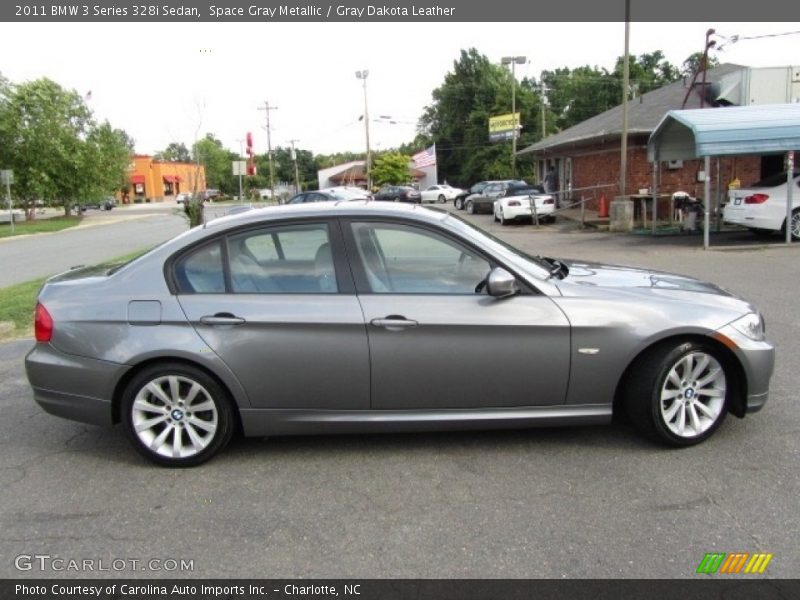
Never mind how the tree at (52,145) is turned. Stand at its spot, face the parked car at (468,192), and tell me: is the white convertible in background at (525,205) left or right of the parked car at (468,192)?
right

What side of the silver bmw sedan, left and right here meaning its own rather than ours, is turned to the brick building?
left

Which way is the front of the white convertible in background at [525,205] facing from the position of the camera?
facing away from the viewer and to the left of the viewer

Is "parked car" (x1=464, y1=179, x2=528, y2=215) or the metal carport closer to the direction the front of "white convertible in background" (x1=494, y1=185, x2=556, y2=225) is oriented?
the parked car

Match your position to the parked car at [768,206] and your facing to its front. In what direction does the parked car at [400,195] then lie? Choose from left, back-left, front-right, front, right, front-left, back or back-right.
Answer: left

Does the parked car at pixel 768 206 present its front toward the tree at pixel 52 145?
no

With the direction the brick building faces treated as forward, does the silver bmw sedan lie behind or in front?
in front

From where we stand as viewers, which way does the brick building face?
facing the viewer and to the left of the viewer

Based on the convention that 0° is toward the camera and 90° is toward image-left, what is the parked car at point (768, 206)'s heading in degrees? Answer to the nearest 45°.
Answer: approximately 225°

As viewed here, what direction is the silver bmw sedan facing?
to the viewer's right

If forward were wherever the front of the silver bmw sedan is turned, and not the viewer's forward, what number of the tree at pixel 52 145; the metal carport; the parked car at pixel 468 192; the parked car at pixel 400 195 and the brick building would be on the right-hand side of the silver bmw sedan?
0

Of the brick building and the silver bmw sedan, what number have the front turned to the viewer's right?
1

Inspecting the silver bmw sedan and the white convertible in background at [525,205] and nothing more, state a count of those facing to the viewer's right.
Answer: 1

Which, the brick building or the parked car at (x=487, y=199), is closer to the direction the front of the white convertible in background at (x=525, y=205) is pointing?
the parked car

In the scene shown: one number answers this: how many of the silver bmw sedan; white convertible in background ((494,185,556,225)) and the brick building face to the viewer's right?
1

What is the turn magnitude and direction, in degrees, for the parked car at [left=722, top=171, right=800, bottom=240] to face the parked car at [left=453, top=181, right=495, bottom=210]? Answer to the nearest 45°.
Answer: approximately 90° to its left

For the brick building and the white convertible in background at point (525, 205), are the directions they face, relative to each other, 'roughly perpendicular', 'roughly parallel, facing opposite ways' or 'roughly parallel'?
roughly perpendicular

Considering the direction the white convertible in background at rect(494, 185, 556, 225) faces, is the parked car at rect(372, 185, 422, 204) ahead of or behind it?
ahead

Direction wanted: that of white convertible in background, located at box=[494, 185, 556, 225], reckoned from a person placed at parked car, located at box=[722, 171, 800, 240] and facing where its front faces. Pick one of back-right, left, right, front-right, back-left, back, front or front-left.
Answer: left
